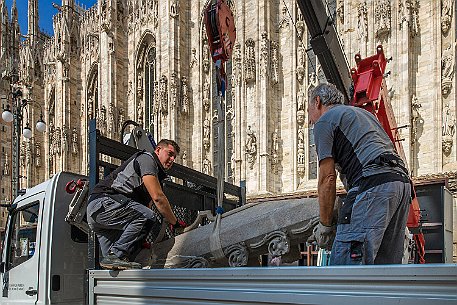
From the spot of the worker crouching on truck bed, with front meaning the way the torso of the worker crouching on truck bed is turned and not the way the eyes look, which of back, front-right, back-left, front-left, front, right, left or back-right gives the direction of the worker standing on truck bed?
front-right

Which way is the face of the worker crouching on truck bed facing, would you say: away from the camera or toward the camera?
toward the camera

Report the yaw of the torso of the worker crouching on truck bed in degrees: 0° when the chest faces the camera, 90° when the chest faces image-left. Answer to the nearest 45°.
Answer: approximately 270°

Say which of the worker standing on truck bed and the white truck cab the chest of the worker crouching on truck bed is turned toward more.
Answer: the worker standing on truck bed
